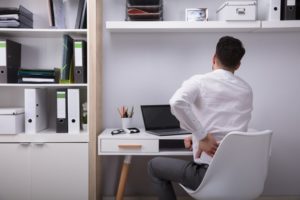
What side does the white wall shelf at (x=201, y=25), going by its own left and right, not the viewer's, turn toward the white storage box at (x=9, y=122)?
right

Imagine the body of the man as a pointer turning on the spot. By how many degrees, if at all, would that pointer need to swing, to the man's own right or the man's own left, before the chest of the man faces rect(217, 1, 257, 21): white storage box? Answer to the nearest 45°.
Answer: approximately 45° to the man's own right

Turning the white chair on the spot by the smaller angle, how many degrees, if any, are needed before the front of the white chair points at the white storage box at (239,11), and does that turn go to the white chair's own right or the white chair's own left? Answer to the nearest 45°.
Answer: approximately 45° to the white chair's own right

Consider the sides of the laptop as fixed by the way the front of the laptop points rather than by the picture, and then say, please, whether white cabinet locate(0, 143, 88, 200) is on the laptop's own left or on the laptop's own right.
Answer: on the laptop's own right

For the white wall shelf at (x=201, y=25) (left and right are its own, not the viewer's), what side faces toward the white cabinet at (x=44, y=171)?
right

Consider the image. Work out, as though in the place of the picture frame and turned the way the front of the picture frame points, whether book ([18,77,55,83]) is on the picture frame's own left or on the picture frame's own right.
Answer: on the picture frame's own right
